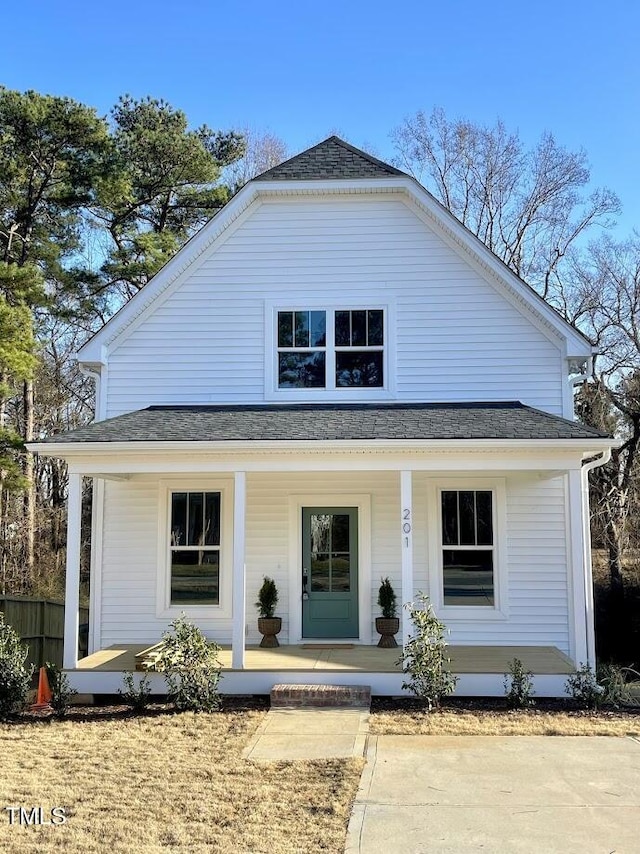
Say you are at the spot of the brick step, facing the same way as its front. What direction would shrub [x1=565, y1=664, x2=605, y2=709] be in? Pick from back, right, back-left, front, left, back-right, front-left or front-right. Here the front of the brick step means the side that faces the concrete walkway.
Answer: left

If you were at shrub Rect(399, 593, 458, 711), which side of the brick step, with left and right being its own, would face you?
left

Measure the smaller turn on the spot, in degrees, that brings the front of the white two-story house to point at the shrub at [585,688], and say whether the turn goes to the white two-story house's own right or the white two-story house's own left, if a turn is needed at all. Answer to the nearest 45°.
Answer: approximately 45° to the white two-story house's own left

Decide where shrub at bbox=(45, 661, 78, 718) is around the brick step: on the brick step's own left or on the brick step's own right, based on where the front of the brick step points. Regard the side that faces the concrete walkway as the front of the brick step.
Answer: on the brick step's own right

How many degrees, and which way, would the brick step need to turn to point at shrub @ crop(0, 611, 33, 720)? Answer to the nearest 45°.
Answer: approximately 90° to its right

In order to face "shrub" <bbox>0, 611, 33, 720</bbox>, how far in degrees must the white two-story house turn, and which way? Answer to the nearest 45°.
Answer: approximately 45° to its right

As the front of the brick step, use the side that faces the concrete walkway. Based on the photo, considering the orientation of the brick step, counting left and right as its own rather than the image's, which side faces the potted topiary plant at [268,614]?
back

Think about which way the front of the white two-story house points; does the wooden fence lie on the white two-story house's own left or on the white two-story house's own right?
on the white two-story house's own right
